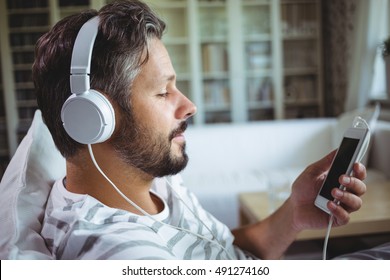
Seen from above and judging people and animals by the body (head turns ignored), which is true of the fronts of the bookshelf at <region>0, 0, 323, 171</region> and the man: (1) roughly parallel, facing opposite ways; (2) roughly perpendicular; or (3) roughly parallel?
roughly perpendicular

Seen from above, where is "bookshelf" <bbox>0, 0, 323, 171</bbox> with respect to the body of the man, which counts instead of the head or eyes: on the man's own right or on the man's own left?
on the man's own left

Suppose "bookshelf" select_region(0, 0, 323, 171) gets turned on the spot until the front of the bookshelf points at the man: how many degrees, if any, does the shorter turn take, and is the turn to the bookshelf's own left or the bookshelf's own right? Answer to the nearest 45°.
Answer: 0° — it already faces them

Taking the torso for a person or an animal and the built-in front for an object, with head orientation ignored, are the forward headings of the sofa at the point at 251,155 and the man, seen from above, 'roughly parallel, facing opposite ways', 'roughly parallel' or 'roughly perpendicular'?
roughly perpendicular

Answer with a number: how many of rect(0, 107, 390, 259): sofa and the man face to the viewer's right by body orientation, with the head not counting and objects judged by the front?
1

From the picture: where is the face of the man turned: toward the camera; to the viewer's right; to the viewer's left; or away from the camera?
to the viewer's right

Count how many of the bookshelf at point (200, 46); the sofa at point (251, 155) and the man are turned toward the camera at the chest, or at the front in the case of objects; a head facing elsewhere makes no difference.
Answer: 2

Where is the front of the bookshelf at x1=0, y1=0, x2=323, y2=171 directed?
toward the camera

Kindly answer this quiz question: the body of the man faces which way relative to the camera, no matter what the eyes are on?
to the viewer's right

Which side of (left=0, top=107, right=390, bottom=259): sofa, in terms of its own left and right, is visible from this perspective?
front
